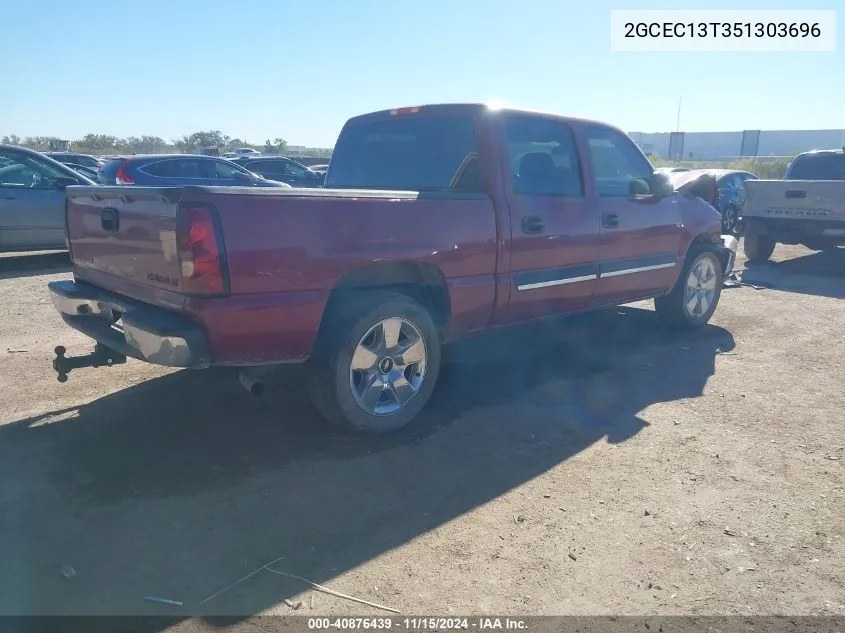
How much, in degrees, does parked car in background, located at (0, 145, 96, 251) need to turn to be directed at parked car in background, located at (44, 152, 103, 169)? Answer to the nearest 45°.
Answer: approximately 90° to its left

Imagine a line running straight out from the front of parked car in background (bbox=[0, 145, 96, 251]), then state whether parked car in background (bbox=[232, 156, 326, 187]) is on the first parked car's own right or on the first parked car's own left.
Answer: on the first parked car's own left

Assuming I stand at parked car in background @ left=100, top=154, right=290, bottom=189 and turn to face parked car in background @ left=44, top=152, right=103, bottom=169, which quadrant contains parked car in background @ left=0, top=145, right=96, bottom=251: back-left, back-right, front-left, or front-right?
back-left

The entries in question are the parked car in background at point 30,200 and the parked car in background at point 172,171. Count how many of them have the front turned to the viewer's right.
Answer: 2

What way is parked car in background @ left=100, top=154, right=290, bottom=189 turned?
to the viewer's right

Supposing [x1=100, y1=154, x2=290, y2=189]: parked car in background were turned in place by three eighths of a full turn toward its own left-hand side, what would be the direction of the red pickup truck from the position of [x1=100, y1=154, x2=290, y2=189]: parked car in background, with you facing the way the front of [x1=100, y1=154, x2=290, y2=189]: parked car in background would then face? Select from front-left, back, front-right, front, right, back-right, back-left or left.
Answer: back-left

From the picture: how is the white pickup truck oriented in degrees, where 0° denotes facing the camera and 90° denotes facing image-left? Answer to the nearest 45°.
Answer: approximately 225°

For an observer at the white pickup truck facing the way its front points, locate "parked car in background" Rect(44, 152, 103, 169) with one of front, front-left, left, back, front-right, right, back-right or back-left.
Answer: back-left

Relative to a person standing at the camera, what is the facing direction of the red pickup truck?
facing away from the viewer and to the right of the viewer

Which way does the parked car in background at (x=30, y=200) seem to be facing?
to the viewer's right

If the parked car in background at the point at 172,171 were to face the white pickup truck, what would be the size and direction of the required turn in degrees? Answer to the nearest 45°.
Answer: approximately 45° to its right
